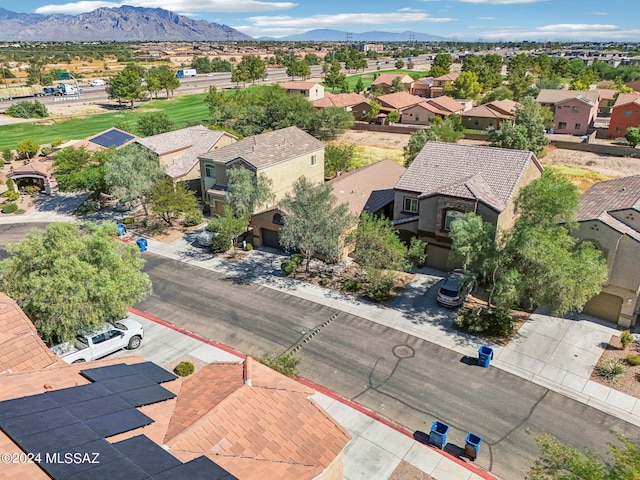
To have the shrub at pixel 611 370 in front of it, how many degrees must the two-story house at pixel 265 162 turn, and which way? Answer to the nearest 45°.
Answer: approximately 90° to its left

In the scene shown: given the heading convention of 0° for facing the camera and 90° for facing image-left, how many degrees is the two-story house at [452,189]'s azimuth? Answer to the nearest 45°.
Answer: approximately 45°

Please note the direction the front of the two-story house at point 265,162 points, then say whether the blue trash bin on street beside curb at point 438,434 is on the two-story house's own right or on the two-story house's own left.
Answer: on the two-story house's own left

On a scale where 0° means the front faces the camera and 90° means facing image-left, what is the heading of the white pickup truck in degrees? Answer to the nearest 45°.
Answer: approximately 225°

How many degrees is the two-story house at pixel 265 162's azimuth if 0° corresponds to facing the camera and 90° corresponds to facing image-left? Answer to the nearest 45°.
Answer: approximately 45°

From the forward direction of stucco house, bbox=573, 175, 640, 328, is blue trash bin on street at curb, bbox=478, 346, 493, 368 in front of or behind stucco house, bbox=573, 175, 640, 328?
in front

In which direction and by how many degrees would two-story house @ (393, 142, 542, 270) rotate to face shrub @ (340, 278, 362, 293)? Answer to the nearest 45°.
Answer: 0° — it already faces it

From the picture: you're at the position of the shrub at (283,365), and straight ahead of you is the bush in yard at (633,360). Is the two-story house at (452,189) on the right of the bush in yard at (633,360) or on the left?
left

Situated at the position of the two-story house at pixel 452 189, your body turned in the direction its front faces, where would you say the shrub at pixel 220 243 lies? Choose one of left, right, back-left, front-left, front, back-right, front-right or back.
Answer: front-right

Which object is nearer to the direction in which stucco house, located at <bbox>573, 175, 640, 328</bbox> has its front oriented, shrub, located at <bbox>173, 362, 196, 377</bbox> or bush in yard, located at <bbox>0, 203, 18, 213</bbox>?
the shrub

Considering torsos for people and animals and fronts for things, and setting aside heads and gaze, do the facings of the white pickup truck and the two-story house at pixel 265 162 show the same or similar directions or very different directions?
very different directions

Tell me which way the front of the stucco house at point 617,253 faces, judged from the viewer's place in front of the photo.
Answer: facing the viewer and to the left of the viewer
